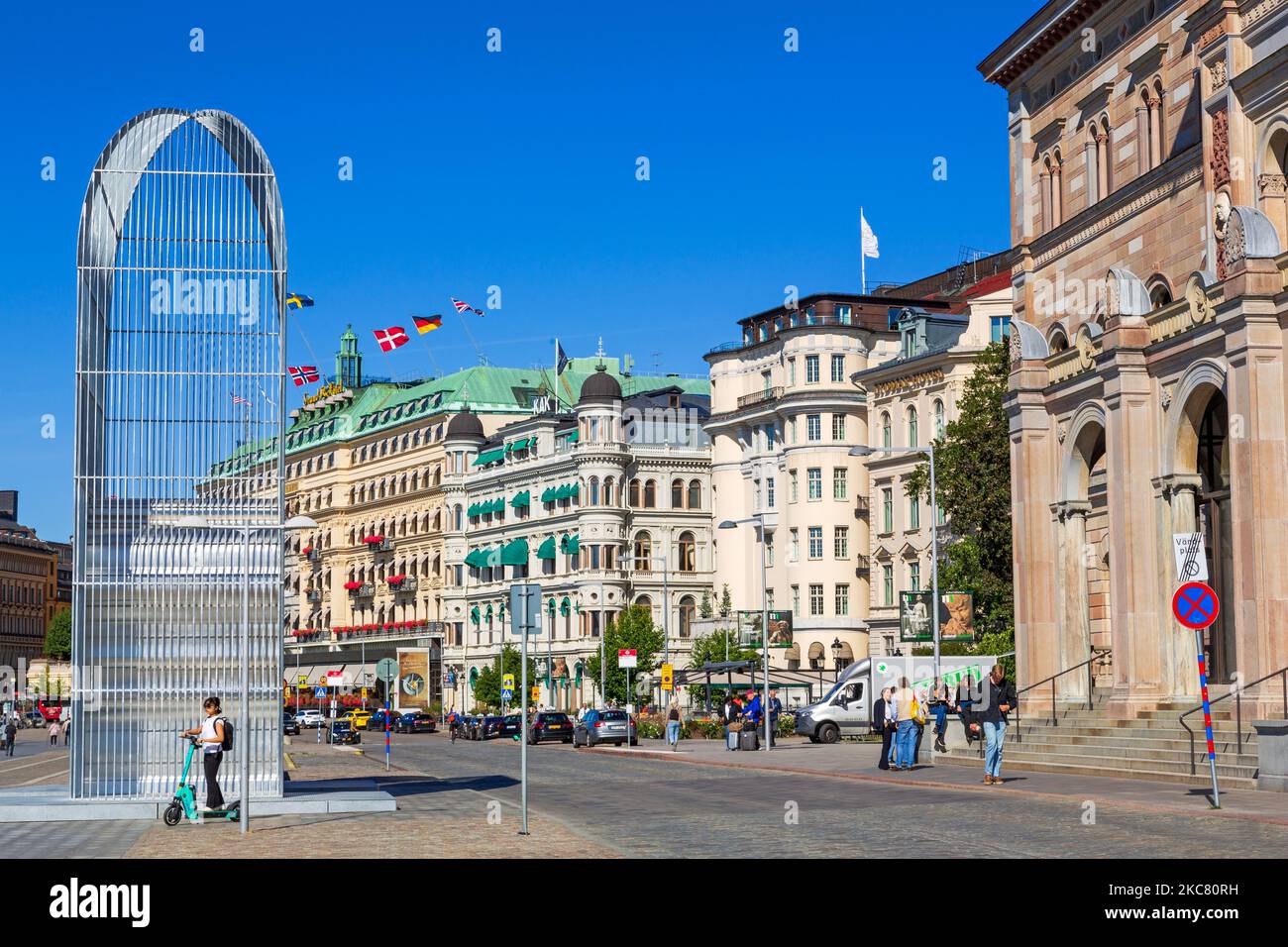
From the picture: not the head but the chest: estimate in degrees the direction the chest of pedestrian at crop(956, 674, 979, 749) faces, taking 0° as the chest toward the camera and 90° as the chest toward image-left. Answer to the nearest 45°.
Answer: approximately 0°

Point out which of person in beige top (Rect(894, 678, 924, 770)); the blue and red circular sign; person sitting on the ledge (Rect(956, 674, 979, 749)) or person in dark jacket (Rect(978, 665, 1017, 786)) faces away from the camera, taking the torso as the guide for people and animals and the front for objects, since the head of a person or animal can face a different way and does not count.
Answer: person in beige top (Rect(894, 678, 924, 770))

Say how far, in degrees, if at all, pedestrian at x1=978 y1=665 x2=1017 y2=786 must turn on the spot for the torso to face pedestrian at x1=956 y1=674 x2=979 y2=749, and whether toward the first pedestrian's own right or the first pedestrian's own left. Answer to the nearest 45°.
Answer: approximately 180°

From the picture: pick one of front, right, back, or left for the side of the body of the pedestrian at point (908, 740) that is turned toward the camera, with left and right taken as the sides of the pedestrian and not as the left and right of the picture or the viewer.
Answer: back
